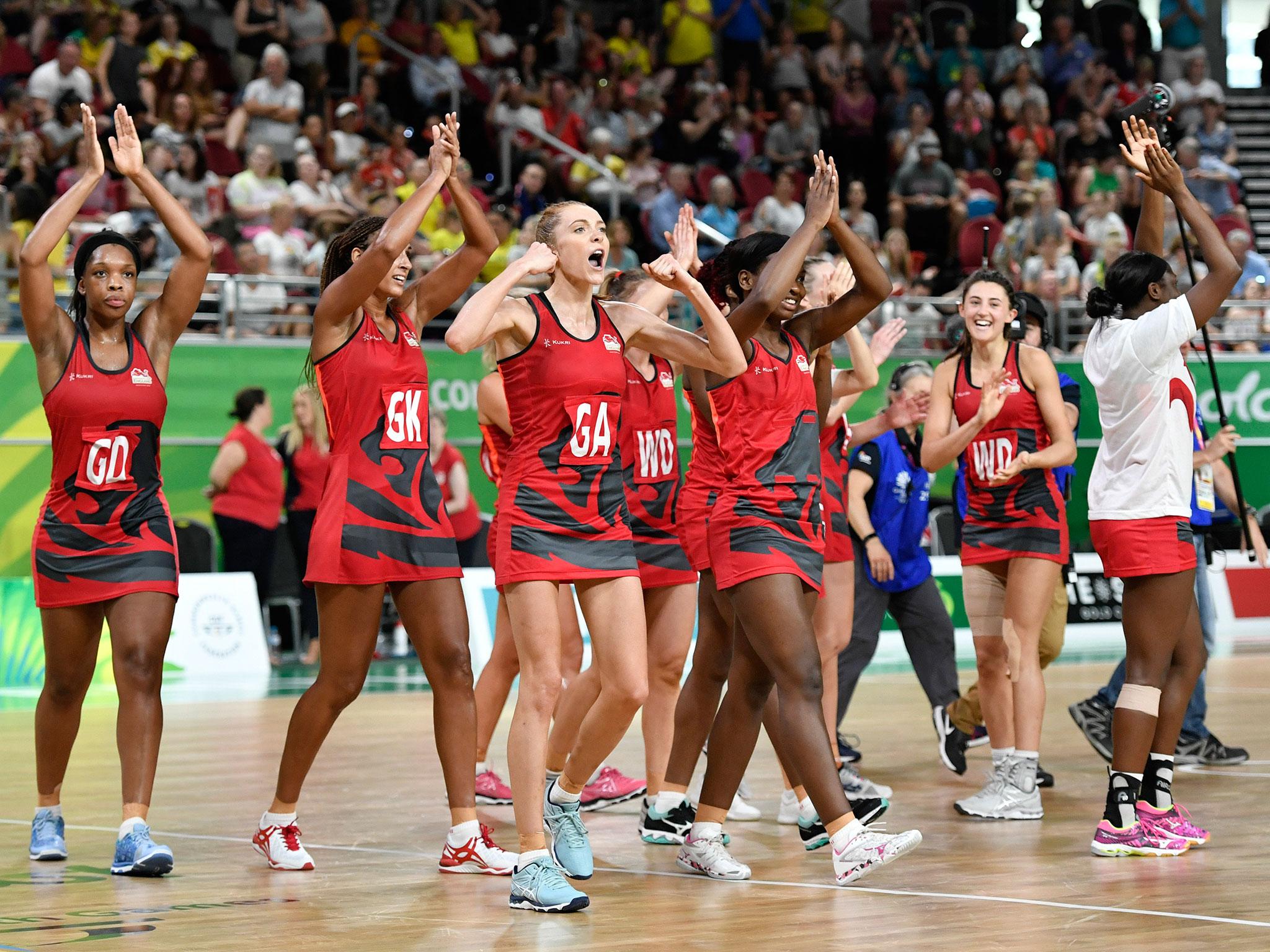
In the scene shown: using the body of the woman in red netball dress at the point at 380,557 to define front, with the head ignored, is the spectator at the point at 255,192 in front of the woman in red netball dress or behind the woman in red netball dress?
behind

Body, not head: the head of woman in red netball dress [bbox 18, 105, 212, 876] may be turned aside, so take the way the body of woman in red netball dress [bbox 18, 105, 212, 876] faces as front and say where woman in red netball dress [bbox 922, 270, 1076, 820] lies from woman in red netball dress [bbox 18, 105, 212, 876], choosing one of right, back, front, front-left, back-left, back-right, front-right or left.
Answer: left

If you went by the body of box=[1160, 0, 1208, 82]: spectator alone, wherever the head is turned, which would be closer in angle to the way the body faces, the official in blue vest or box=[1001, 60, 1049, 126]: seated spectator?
the official in blue vest

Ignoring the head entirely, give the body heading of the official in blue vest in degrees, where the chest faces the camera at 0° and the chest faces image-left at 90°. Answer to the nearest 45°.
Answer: approximately 315°

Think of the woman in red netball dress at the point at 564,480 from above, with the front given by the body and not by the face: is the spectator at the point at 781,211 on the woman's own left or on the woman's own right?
on the woman's own left

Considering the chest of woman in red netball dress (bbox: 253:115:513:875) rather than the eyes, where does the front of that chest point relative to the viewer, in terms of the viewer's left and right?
facing the viewer and to the right of the viewer

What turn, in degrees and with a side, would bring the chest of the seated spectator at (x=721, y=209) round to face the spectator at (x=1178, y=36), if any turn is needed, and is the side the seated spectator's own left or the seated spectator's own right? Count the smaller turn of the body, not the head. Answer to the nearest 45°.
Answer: approximately 135° to the seated spectator's own left

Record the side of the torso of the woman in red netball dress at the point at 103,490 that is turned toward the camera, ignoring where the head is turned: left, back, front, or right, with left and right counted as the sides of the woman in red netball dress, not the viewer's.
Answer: front

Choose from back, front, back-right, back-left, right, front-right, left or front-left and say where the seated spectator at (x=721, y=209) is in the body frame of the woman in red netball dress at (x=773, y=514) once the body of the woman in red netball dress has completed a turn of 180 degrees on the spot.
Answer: front-right

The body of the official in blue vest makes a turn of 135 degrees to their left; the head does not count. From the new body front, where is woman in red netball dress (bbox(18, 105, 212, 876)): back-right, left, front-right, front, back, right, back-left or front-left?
back-left

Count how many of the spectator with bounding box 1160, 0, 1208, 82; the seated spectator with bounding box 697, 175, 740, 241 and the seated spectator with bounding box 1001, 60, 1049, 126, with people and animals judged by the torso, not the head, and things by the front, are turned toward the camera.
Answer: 3

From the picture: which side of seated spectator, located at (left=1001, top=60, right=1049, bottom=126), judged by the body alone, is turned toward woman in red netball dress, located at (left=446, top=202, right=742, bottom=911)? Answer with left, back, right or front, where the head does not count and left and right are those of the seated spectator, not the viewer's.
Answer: front

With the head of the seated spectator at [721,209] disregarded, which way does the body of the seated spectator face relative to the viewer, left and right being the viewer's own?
facing the viewer

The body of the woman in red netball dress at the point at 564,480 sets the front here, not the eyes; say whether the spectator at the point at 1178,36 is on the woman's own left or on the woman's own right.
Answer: on the woman's own left

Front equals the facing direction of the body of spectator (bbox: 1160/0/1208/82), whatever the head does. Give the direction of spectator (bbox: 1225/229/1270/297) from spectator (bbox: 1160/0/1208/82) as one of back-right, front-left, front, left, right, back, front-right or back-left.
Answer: front
